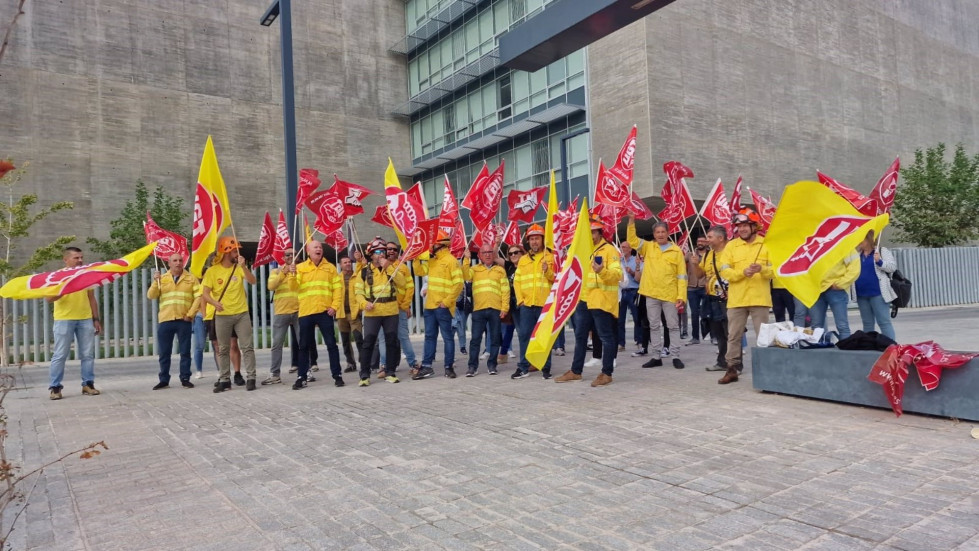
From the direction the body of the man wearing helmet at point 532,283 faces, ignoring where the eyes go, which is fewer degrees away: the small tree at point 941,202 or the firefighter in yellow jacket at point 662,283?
the firefighter in yellow jacket

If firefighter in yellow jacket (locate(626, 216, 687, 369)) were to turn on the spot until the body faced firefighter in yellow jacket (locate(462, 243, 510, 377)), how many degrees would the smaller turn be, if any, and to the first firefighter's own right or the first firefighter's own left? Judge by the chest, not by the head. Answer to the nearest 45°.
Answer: approximately 90° to the first firefighter's own right

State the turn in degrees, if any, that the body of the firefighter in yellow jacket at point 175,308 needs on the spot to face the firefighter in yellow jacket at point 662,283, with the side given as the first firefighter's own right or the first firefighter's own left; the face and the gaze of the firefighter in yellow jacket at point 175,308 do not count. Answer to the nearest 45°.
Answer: approximately 45° to the first firefighter's own left

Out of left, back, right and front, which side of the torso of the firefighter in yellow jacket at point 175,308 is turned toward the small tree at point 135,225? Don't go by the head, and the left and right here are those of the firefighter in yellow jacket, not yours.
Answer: back

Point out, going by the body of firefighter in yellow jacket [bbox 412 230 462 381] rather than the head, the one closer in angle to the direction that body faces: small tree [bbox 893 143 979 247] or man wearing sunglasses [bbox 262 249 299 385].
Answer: the man wearing sunglasses

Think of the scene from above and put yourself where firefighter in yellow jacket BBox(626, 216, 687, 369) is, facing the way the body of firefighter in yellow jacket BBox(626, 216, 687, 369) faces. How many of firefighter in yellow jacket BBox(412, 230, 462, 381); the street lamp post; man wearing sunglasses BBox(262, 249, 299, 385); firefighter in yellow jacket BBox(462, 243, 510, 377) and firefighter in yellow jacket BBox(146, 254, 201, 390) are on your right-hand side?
5

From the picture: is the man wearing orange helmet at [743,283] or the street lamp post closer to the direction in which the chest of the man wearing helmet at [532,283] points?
the man wearing orange helmet

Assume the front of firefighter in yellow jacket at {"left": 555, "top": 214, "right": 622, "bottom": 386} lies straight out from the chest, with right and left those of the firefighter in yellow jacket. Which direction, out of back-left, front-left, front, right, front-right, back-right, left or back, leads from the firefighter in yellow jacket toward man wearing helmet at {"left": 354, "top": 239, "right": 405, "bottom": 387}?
front-right

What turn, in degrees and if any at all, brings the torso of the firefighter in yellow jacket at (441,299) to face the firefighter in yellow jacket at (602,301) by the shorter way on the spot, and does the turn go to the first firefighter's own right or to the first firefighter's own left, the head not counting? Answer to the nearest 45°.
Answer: approximately 90° to the first firefighter's own left

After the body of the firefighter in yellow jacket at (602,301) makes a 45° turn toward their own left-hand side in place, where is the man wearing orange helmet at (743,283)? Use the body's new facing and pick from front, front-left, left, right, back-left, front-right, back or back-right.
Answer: left

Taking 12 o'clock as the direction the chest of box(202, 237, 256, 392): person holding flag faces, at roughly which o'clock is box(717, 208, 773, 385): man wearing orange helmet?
The man wearing orange helmet is roughly at 10 o'clock from the person holding flag.
